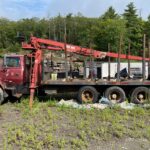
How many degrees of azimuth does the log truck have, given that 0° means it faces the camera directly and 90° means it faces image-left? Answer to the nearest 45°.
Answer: approximately 90°
